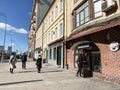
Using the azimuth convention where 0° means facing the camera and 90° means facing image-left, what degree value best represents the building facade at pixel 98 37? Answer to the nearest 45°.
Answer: approximately 45°

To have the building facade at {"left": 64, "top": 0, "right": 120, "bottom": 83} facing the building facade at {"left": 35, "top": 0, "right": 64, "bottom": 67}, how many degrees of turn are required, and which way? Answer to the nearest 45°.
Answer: approximately 90° to its right
